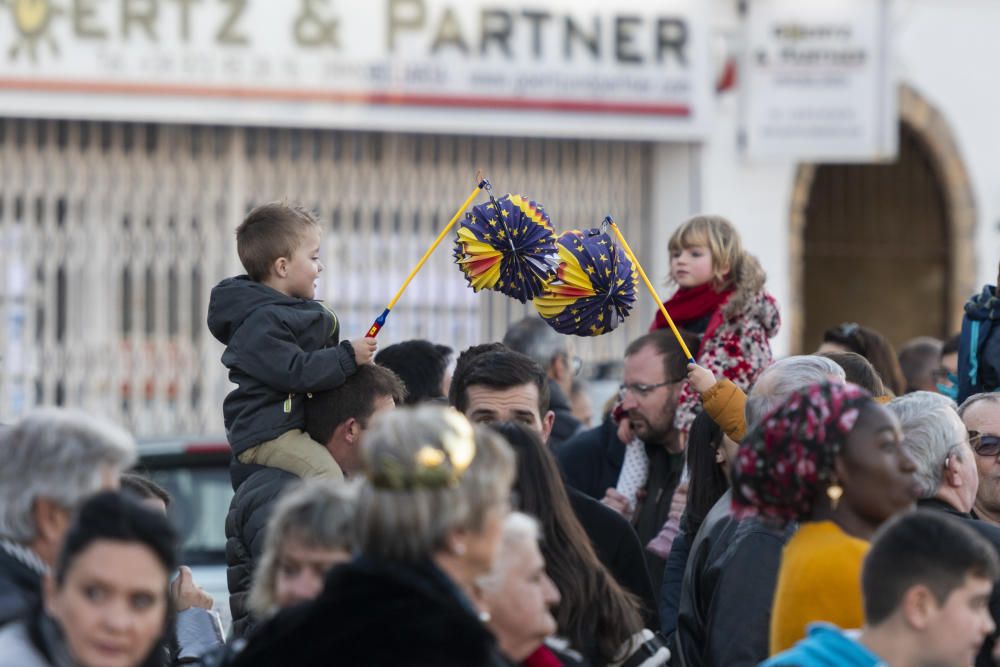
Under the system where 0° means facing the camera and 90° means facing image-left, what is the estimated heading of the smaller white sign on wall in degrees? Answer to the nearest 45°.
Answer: approximately 0°

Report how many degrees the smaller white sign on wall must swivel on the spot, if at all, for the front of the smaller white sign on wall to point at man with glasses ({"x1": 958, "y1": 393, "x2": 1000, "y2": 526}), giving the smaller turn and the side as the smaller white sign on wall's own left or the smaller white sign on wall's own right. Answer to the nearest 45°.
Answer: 0° — it already faces them

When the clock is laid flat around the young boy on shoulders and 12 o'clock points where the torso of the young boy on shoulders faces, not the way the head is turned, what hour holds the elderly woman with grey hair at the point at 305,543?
The elderly woman with grey hair is roughly at 3 o'clock from the young boy on shoulders.

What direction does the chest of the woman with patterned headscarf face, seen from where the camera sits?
to the viewer's right

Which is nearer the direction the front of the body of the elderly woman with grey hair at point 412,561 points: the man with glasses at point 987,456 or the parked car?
the man with glasses

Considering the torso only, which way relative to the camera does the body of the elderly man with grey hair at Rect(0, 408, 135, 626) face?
to the viewer's right
